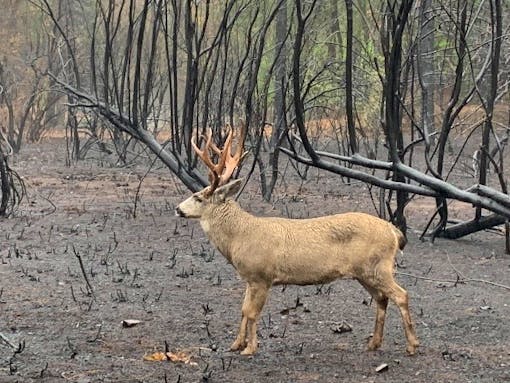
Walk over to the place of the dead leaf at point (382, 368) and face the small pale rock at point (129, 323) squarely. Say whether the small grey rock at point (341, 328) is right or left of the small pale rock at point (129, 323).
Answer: right

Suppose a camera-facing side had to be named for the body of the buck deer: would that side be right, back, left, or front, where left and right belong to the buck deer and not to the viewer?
left

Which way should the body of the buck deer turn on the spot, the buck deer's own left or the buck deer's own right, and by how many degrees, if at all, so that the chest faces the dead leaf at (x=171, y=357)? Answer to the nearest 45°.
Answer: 0° — it already faces it

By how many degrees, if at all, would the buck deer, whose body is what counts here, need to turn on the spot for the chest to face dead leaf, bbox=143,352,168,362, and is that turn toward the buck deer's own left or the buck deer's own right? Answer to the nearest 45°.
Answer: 0° — it already faces it
